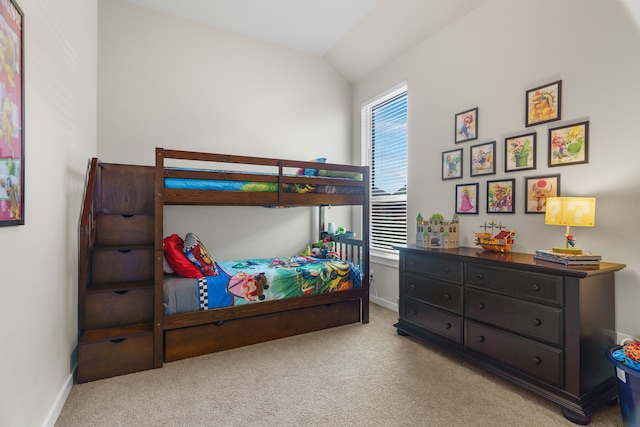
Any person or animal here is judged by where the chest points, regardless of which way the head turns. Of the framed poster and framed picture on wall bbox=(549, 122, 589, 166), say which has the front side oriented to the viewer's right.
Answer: the framed poster

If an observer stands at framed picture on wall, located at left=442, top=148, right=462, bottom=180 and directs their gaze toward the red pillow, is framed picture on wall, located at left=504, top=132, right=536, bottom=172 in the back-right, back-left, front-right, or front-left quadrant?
back-left

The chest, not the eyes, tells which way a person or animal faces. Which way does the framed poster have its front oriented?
to the viewer's right

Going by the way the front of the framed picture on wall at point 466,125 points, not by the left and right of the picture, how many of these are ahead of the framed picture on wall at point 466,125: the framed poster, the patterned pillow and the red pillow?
3
